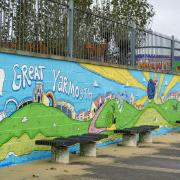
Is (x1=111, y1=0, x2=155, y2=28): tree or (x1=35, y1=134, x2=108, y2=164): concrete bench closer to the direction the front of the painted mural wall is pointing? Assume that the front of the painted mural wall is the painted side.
the concrete bench

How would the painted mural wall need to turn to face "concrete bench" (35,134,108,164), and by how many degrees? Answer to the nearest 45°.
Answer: approximately 45° to its right

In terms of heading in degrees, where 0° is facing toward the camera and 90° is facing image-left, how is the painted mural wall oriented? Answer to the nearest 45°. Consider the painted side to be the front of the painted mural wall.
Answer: approximately 315°

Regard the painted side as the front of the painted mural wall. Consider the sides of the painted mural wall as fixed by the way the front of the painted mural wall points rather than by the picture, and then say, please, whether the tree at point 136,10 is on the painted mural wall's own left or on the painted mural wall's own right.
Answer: on the painted mural wall's own left
